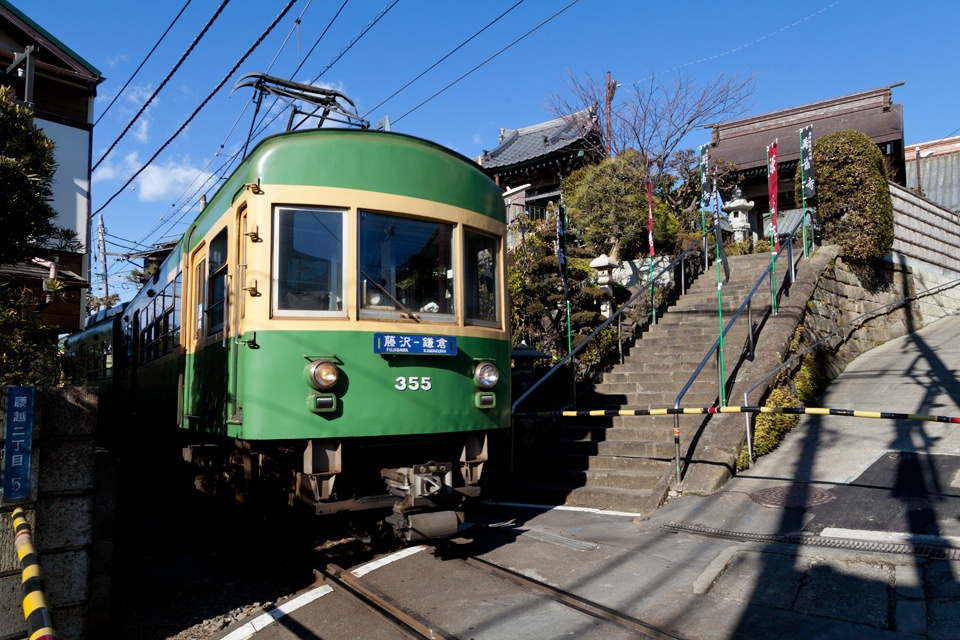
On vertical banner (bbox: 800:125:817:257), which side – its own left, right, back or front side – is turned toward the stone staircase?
front

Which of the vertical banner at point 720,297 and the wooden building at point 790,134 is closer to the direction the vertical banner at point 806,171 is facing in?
the vertical banner

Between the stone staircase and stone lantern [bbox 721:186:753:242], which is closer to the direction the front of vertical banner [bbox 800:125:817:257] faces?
the stone staircase

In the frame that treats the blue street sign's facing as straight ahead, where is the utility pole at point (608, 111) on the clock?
The utility pole is roughly at 8 o'clock from the blue street sign.

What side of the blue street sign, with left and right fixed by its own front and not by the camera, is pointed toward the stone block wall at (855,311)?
left

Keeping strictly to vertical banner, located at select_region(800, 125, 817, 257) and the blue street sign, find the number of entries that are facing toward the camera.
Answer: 2

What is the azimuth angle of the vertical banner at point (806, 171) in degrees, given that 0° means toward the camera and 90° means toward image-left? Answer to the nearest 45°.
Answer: approximately 0°

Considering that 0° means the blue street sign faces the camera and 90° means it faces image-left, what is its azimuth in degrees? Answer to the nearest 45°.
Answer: approximately 0°

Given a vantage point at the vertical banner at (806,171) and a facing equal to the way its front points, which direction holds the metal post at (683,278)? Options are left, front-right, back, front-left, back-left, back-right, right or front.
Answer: right

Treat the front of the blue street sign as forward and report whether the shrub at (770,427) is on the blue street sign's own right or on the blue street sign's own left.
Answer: on the blue street sign's own left

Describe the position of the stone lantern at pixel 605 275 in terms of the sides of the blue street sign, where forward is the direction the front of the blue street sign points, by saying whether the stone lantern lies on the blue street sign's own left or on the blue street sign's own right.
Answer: on the blue street sign's own left

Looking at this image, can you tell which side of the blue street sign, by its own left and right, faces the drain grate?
left
